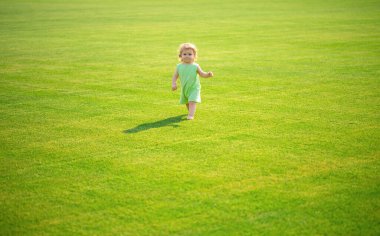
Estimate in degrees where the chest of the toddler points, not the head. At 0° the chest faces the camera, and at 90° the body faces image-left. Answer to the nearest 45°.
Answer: approximately 0°
